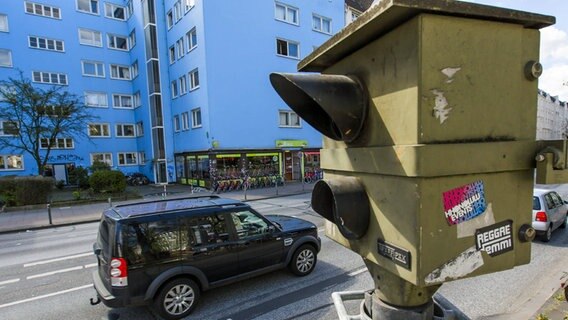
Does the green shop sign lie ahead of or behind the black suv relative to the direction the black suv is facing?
ahead

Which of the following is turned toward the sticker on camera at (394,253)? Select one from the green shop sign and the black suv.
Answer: the green shop sign

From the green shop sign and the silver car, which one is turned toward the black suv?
the green shop sign

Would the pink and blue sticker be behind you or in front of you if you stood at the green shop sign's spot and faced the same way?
in front

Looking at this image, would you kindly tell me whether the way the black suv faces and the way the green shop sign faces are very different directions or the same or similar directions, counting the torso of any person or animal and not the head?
very different directions

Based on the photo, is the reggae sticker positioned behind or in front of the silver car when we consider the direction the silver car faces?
behind

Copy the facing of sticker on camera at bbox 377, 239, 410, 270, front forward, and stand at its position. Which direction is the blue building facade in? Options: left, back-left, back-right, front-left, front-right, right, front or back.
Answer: right

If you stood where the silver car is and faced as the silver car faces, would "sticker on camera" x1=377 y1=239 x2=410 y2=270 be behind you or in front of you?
behind

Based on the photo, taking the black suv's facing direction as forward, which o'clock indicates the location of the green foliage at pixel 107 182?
The green foliage is roughly at 10 o'clock from the black suv.

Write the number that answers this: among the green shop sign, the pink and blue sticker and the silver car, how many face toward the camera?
2

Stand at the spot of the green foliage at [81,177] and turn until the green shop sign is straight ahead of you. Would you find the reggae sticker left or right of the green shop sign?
right

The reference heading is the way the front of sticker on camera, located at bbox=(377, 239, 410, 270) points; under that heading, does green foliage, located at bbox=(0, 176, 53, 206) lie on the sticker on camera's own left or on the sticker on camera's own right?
on the sticker on camera's own right
